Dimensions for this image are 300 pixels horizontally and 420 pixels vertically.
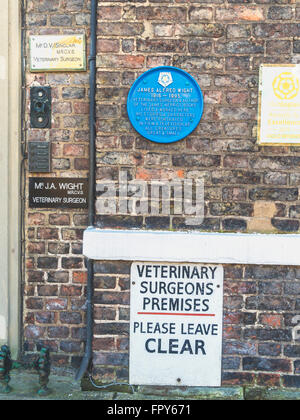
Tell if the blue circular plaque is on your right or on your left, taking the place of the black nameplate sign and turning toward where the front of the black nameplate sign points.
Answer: on your left

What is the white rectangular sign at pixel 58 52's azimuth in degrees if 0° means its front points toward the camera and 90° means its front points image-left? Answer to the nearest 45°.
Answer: approximately 0°

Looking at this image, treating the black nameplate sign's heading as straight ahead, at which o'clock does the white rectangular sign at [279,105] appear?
The white rectangular sign is roughly at 10 o'clock from the black nameplate sign.

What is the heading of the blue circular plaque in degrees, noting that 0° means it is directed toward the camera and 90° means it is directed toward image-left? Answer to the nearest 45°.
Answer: approximately 0°
